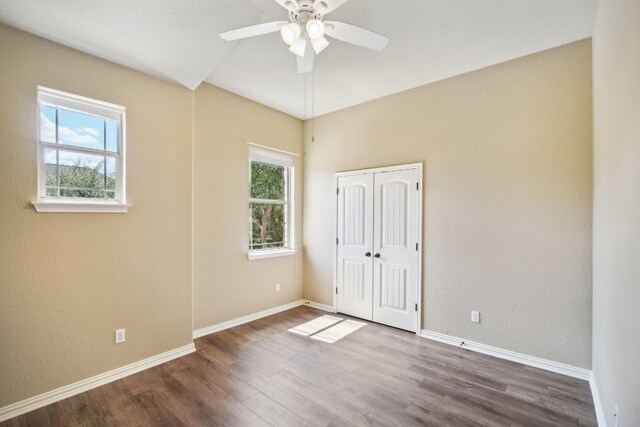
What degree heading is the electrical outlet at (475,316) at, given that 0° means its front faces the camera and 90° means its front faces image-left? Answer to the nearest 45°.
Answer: approximately 0°

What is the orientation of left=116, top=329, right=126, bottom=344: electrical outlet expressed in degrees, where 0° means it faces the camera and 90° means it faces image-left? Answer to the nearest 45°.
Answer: approximately 0°

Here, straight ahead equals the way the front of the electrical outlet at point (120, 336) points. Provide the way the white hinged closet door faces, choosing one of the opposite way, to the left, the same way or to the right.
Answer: to the right

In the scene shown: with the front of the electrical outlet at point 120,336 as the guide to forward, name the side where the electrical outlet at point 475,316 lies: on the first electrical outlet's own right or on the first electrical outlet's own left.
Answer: on the first electrical outlet's own left

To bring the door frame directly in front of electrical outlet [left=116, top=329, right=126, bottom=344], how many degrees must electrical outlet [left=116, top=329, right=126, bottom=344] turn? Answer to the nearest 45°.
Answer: approximately 90° to its left

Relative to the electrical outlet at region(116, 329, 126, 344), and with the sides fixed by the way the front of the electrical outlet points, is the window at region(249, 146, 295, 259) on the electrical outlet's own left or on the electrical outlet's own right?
on the electrical outlet's own left

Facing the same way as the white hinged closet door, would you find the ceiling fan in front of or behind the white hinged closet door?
in front

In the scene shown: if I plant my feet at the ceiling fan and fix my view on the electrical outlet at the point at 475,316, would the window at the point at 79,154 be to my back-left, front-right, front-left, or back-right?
back-left

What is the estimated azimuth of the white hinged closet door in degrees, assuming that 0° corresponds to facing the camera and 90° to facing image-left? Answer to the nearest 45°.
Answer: approximately 45°

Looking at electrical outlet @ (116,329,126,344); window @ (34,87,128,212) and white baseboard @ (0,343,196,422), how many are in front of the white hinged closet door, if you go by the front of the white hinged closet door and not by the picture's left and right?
3

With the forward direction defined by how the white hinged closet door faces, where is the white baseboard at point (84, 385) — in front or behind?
in front

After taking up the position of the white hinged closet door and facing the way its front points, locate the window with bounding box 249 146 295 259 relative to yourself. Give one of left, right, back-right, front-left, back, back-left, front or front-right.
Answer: front-right

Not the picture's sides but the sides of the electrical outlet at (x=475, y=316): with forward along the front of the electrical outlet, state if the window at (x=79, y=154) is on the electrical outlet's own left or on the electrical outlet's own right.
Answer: on the electrical outlet's own right
